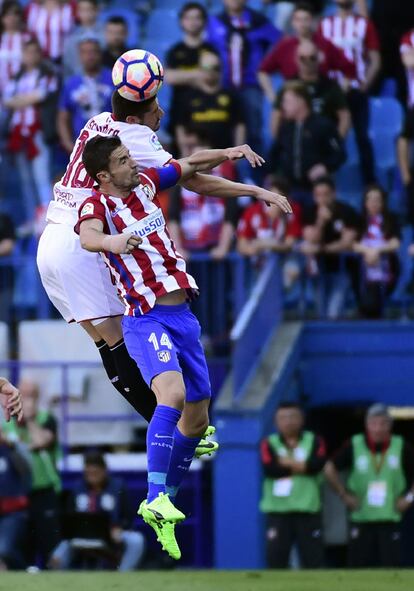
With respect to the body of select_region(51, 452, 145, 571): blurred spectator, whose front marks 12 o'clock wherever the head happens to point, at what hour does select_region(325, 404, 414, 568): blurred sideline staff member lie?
select_region(325, 404, 414, 568): blurred sideline staff member is roughly at 9 o'clock from select_region(51, 452, 145, 571): blurred spectator.

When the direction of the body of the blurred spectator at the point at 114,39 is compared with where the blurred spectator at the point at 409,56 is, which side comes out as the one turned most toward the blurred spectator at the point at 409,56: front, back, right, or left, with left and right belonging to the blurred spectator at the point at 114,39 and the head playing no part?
left

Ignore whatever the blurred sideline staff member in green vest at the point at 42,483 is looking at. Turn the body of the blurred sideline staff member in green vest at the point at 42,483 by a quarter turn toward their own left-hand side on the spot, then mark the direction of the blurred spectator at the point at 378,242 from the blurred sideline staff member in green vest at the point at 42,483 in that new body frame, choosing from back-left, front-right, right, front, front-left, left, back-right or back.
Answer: front-left

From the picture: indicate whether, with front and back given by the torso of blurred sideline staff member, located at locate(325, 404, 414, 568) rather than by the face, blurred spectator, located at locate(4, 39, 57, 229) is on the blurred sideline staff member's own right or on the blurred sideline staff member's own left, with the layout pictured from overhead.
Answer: on the blurred sideline staff member's own right

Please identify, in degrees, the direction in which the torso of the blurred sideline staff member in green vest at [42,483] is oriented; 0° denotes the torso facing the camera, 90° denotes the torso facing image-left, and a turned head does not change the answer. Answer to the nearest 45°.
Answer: approximately 45°

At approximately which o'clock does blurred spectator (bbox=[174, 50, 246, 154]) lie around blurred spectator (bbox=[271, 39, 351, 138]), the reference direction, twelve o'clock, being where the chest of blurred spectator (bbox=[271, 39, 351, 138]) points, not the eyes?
blurred spectator (bbox=[174, 50, 246, 154]) is roughly at 3 o'clock from blurred spectator (bbox=[271, 39, 351, 138]).
